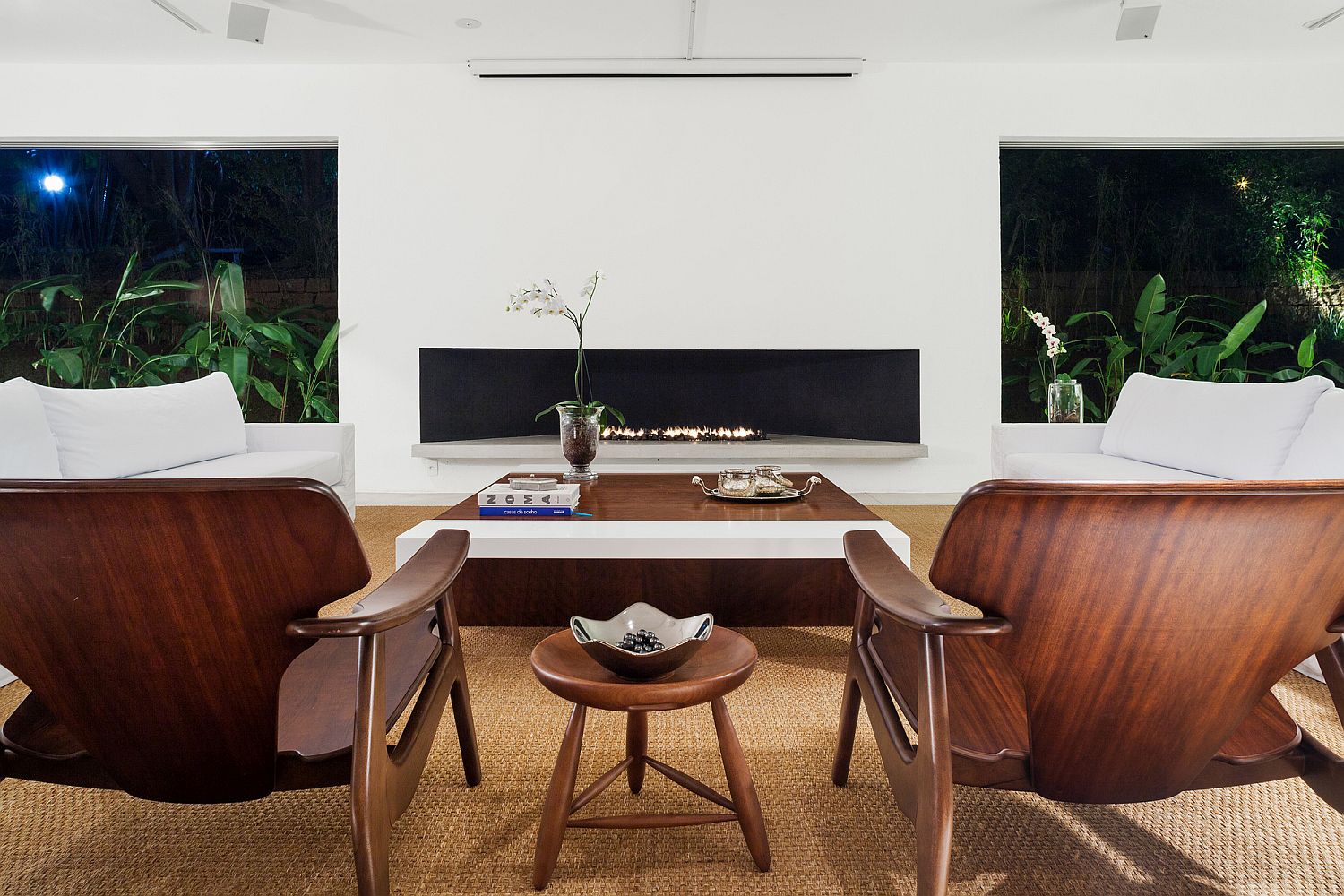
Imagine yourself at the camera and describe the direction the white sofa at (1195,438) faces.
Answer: facing the viewer and to the left of the viewer

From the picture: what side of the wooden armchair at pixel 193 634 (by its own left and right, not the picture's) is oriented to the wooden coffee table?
front

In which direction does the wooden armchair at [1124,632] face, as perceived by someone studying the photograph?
facing away from the viewer and to the left of the viewer

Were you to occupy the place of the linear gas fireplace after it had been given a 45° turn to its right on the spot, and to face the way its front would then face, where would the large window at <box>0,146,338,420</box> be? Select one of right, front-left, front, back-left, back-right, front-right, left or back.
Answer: front-right

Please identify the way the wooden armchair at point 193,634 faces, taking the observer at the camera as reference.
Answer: facing away from the viewer and to the right of the viewer

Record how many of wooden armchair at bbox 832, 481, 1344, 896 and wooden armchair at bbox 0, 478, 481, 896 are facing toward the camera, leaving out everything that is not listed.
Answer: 0

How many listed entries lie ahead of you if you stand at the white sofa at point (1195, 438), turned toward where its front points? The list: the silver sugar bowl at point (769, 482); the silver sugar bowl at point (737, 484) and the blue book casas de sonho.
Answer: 3

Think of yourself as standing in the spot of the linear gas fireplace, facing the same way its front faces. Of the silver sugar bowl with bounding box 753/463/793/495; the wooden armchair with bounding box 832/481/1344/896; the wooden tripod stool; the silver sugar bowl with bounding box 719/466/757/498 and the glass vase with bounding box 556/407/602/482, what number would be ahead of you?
5

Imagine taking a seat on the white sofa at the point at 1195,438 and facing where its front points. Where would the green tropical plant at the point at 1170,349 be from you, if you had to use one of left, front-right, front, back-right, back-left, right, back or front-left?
back-right

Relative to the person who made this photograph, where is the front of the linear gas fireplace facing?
facing the viewer

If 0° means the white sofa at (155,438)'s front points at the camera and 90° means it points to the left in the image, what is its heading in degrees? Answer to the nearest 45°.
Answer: approximately 315°

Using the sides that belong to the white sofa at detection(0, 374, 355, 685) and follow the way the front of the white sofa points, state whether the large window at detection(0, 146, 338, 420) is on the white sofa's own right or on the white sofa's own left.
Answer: on the white sofa's own left
